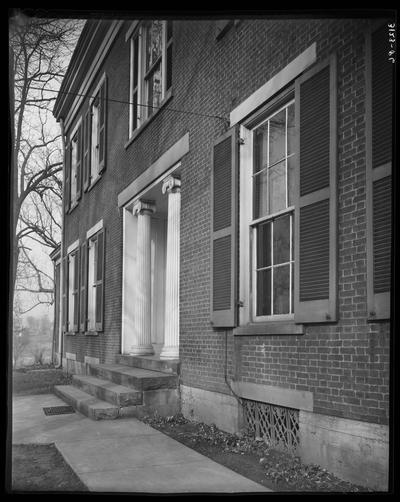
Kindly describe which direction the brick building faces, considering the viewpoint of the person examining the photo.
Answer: facing the viewer and to the left of the viewer

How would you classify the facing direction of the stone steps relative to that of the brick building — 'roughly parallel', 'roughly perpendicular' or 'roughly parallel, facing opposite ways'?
roughly parallel

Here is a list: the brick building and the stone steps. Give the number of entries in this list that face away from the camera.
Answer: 0

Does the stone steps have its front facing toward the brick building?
no

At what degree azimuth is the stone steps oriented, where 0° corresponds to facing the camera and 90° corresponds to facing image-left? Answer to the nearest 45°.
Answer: approximately 45°
